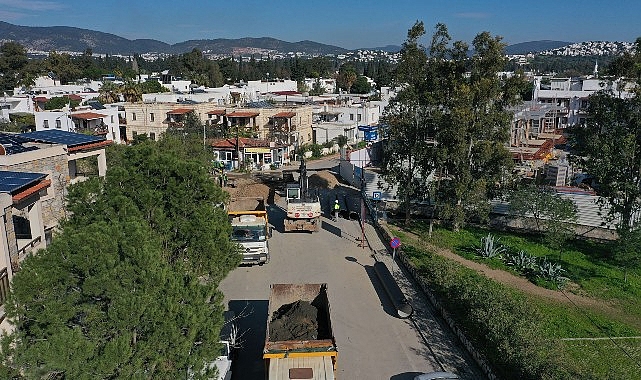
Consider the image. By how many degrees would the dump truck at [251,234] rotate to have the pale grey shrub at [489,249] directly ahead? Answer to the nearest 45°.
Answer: approximately 90° to its left

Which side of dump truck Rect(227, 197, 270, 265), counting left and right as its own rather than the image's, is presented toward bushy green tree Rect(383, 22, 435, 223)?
left

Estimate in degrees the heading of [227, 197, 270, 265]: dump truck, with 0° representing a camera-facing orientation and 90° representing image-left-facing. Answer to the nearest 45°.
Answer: approximately 0°

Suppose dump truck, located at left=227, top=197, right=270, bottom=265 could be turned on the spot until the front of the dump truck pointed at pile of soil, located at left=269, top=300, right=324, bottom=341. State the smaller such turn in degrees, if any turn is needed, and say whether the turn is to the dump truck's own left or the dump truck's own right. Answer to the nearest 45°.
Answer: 0° — it already faces it

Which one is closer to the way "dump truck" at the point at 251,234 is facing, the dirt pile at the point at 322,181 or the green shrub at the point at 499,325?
the green shrub

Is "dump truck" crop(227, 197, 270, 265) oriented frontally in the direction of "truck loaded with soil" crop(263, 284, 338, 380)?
yes

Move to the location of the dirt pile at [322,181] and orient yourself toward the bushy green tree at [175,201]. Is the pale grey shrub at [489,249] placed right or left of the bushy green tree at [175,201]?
left

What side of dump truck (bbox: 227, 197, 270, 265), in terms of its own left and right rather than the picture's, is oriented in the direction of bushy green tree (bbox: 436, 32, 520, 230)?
left
